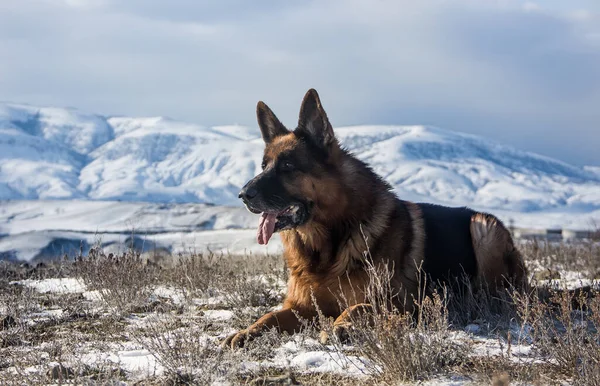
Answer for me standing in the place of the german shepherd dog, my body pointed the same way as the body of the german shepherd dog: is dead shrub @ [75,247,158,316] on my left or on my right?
on my right

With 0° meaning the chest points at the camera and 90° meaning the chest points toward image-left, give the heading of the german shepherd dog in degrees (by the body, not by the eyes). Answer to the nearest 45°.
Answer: approximately 45°

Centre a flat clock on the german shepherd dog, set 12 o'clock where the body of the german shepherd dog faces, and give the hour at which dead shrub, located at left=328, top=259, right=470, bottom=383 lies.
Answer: The dead shrub is roughly at 10 o'clock from the german shepherd dog.
